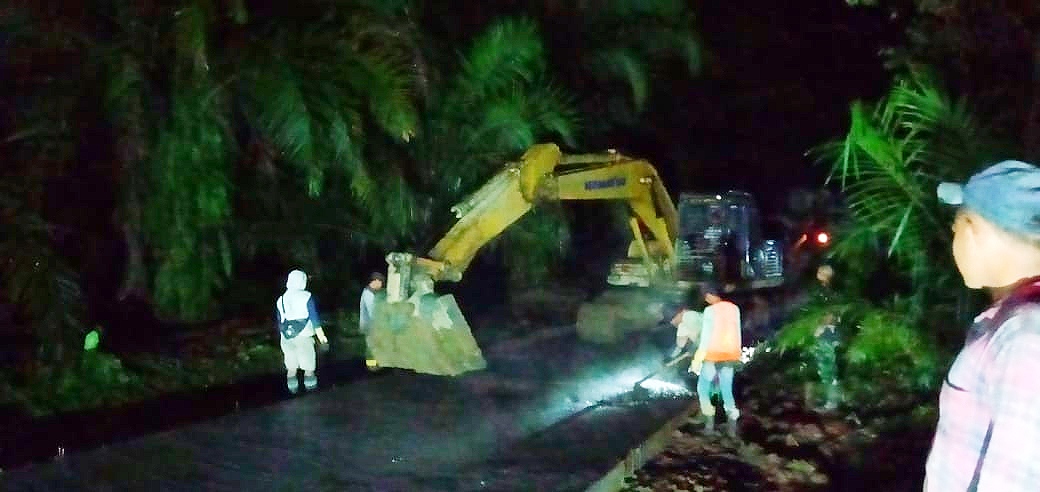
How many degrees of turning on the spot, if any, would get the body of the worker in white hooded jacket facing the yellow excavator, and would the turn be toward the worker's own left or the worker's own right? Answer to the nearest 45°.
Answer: approximately 90° to the worker's own right

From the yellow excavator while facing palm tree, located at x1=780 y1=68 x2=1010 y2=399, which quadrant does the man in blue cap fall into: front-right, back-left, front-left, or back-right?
front-right

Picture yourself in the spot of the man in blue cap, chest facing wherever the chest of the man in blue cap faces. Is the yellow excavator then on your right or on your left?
on your right

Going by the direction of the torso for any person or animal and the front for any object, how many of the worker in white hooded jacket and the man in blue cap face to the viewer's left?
1

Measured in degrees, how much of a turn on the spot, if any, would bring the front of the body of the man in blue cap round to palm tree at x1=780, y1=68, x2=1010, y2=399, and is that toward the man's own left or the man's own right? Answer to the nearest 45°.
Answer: approximately 90° to the man's own right

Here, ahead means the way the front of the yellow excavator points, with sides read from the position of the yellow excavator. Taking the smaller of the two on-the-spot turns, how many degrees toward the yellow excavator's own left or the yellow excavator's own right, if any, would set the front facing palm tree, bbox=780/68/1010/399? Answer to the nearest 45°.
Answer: approximately 90° to the yellow excavator's own left

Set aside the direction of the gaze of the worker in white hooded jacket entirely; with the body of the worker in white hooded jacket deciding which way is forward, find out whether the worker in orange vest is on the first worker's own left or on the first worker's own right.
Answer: on the first worker's own right

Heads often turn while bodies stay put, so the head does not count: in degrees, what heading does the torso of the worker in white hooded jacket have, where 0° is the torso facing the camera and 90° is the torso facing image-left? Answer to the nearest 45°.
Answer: approximately 180°

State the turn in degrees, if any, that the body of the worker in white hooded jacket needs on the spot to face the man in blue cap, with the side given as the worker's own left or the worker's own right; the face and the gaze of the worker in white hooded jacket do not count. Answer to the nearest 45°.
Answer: approximately 180°

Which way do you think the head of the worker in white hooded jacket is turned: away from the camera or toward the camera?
away from the camera

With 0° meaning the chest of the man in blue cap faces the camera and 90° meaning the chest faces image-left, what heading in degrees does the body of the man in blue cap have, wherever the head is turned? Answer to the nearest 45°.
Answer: approximately 90°

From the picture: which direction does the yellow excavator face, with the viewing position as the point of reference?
facing the viewer and to the left of the viewer

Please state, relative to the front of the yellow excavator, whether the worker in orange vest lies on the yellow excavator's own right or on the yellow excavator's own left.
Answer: on the yellow excavator's own left
